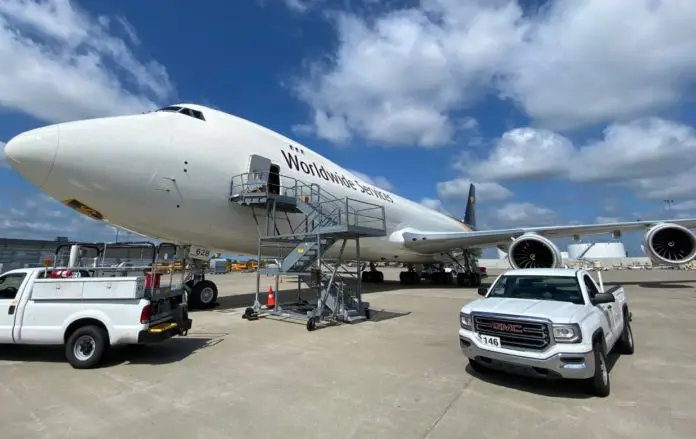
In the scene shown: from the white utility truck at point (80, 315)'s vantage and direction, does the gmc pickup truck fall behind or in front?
behind

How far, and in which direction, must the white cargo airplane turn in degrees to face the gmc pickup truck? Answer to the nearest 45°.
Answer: approximately 90° to its left

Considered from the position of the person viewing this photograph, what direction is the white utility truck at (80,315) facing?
facing away from the viewer and to the left of the viewer

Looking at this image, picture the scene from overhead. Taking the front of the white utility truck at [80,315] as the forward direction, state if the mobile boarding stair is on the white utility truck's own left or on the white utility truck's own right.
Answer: on the white utility truck's own right

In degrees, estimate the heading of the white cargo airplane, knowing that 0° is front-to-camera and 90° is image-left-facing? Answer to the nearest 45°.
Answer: approximately 45°
